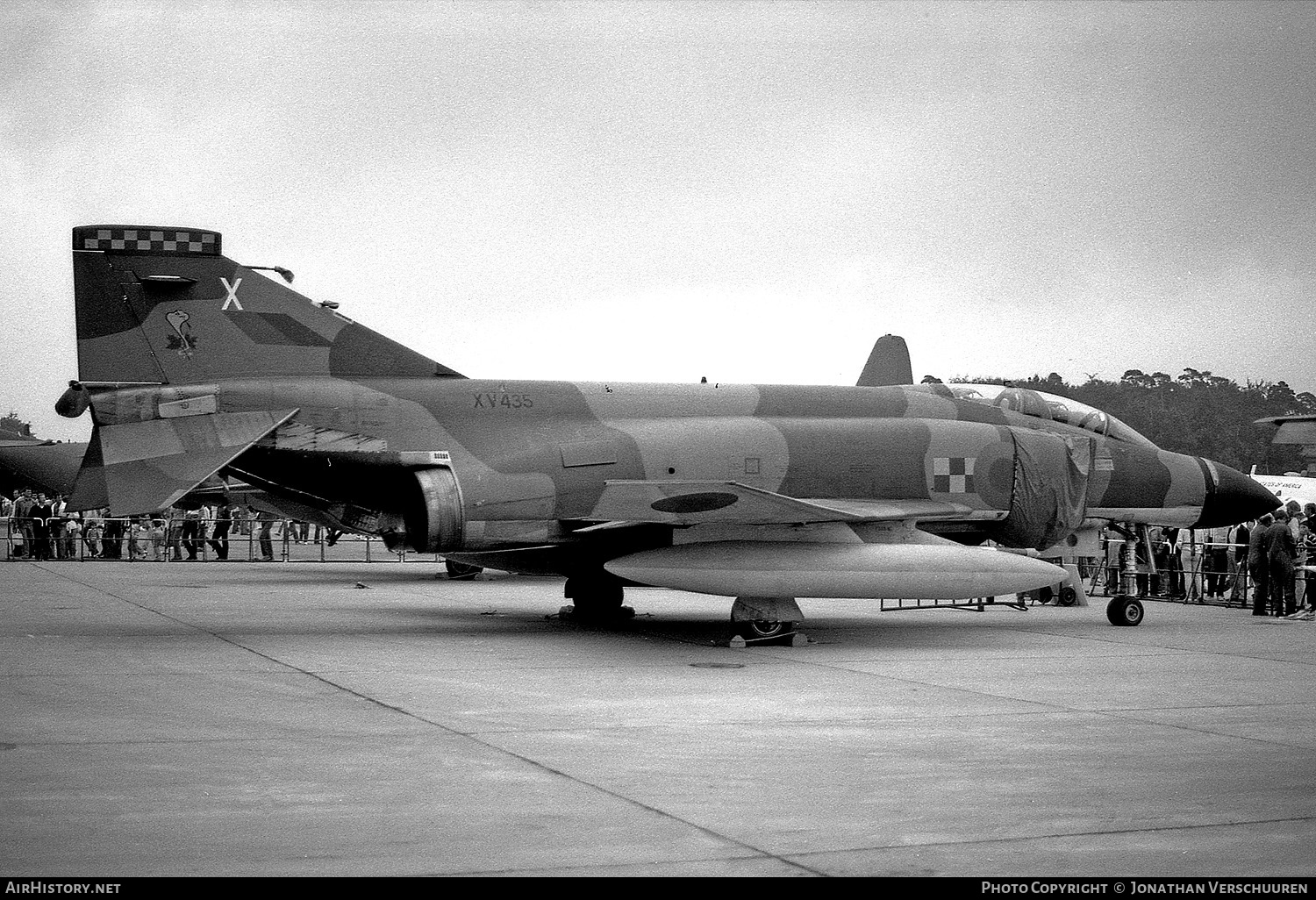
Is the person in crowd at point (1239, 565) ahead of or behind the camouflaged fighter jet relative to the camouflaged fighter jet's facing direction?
ahead

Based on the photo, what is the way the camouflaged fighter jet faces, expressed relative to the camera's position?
facing to the right of the viewer

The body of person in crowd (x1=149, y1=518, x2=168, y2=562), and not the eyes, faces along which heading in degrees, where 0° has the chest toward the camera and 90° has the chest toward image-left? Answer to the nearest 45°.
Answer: approximately 0°

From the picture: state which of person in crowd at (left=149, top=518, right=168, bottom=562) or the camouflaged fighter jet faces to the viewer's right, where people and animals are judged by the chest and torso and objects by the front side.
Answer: the camouflaged fighter jet

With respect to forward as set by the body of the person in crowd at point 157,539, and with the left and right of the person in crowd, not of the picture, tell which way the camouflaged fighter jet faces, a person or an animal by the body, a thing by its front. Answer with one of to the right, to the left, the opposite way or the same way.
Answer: to the left

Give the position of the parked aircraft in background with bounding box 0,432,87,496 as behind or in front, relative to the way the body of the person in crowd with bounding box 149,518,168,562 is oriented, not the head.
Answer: behind

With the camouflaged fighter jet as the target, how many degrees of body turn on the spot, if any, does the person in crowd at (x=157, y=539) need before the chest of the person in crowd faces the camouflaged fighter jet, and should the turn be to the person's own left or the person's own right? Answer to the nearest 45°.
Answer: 0° — they already face it

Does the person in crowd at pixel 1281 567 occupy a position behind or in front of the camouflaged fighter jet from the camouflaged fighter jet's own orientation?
in front

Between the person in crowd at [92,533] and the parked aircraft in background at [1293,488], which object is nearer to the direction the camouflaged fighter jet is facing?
the parked aircraft in background

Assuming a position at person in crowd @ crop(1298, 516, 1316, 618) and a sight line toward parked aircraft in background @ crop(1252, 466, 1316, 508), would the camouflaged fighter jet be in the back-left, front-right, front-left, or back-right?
back-left

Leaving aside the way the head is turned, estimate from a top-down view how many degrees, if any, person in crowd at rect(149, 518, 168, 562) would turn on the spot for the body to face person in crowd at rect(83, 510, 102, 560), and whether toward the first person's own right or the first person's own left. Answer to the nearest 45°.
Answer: approximately 90° to the first person's own right

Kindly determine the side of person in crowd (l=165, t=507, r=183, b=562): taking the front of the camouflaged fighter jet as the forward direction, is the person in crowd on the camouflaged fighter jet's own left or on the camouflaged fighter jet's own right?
on the camouflaged fighter jet's own left

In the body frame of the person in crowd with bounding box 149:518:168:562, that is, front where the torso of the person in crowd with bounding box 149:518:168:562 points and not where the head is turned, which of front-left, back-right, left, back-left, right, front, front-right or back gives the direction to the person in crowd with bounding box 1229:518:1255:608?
front-left
